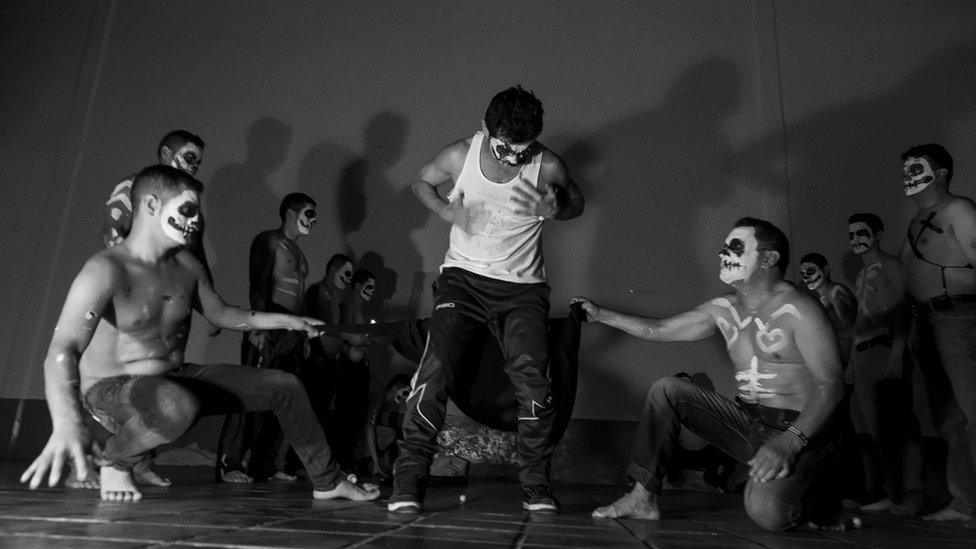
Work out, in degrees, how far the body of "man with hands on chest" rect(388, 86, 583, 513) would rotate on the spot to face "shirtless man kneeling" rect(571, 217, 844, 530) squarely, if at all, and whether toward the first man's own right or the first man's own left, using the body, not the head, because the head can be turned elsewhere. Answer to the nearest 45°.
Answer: approximately 90° to the first man's own left

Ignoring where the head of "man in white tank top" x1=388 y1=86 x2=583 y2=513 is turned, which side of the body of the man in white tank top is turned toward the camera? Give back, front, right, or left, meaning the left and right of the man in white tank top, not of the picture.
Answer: front

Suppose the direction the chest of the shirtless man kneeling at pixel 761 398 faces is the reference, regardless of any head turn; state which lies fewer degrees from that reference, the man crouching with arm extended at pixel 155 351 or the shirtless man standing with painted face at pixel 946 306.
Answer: the man crouching with arm extended

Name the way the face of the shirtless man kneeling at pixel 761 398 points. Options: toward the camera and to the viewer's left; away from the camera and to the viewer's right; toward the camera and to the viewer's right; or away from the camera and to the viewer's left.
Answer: toward the camera and to the viewer's left

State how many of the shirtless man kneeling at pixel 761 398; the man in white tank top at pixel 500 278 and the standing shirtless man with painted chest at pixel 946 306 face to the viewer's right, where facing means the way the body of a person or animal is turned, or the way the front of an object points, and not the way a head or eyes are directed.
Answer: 0

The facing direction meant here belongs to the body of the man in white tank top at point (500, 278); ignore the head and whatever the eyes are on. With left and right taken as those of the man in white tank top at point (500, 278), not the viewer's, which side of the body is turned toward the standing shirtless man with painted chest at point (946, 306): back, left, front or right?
left

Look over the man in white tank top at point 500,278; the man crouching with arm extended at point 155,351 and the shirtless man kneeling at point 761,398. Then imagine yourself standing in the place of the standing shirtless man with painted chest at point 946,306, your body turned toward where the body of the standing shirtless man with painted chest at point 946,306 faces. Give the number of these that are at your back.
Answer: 0

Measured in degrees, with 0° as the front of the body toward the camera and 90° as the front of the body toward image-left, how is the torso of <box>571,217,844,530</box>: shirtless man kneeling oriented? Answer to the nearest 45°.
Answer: approximately 45°

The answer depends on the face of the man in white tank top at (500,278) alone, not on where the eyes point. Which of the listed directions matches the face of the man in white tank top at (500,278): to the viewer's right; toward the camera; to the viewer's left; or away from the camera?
toward the camera

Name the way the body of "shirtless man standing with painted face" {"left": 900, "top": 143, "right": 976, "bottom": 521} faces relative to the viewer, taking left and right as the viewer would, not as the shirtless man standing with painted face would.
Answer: facing the viewer and to the left of the viewer

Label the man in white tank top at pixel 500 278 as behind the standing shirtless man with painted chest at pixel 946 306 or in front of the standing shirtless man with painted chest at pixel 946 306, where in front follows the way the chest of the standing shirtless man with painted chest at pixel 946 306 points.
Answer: in front

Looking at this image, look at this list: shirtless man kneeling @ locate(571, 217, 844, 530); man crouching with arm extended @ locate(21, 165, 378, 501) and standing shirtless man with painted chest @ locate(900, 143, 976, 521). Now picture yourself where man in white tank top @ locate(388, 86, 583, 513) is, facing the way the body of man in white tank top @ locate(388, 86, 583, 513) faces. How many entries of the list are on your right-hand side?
1

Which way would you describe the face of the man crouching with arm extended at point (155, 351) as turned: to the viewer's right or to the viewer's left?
to the viewer's right
